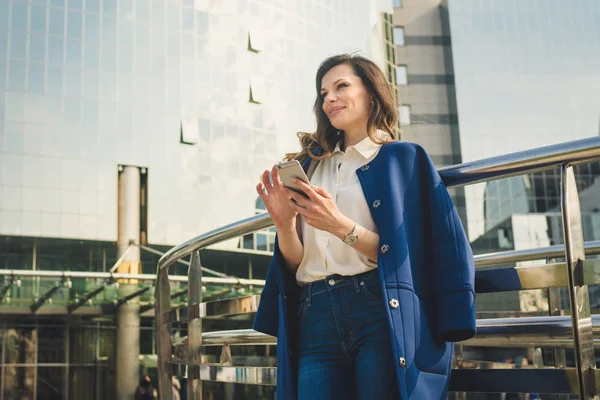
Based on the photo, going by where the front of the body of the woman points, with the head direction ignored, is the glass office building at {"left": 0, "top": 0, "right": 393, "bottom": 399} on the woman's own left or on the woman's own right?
on the woman's own right

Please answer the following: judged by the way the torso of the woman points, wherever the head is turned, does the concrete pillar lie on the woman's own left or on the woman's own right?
on the woman's own right

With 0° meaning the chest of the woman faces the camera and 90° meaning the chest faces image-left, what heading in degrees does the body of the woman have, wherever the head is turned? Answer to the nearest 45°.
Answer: approximately 45°
